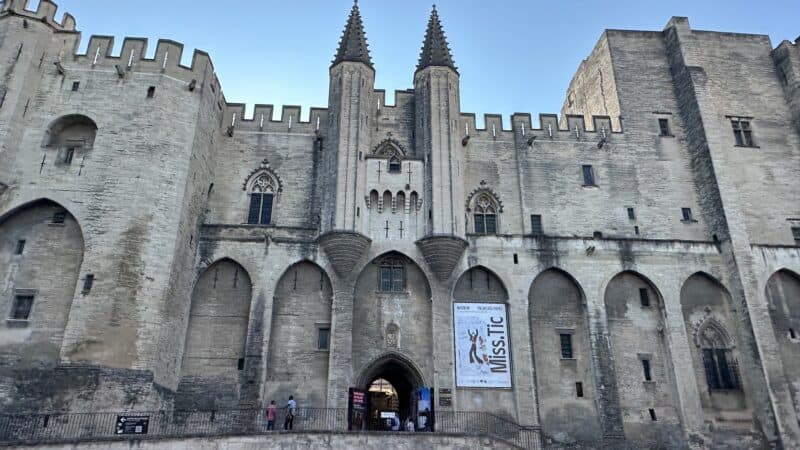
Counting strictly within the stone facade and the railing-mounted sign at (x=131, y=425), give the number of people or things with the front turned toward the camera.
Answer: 2

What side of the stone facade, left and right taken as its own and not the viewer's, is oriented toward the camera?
front

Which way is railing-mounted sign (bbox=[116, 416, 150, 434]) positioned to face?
toward the camera

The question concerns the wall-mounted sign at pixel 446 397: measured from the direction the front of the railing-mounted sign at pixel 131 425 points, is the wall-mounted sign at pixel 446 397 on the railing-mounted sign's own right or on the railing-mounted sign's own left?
on the railing-mounted sign's own left

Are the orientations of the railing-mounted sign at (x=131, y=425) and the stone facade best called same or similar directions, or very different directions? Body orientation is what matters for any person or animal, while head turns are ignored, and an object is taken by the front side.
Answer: same or similar directions

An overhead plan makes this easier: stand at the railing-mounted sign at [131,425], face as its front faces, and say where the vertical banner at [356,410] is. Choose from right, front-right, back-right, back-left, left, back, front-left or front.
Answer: left

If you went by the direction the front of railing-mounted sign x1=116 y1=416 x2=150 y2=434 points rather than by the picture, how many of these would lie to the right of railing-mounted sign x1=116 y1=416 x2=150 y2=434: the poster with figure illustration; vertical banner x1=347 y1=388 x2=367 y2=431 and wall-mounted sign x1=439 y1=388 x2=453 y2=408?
0

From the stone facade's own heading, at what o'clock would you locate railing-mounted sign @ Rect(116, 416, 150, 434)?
The railing-mounted sign is roughly at 2 o'clock from the stone facade.

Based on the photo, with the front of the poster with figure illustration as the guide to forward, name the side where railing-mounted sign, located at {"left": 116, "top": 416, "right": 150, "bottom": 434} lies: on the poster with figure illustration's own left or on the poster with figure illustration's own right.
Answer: on the poster with figure illustration's own right

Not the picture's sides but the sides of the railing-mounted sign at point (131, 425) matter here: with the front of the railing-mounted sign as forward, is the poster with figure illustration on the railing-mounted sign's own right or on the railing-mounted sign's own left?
on the railing-mounted sign's own left

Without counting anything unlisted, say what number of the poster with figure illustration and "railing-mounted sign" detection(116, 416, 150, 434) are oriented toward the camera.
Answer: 2
